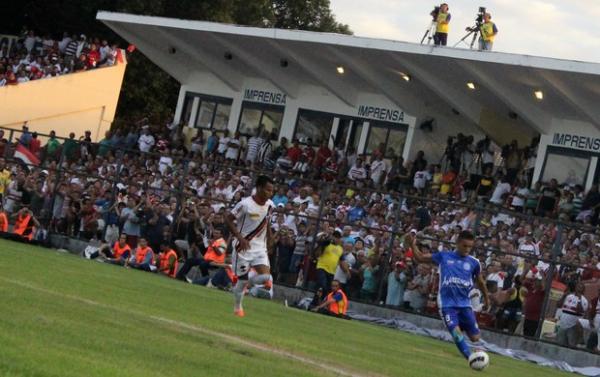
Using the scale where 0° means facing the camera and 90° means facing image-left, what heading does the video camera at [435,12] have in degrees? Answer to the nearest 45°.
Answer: approximately 45°

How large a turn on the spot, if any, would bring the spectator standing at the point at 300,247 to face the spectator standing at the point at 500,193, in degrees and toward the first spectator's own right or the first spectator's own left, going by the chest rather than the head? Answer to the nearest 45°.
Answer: approximately 135° to the first spectator's own left

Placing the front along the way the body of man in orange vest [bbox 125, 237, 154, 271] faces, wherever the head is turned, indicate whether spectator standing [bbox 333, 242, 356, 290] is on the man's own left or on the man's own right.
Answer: on the man's own left

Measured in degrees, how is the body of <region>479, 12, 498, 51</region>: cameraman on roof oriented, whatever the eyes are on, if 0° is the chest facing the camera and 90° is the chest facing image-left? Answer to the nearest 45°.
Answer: approximately 45°

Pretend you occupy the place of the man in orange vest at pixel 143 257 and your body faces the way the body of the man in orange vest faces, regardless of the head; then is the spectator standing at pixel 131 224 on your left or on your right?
on your right

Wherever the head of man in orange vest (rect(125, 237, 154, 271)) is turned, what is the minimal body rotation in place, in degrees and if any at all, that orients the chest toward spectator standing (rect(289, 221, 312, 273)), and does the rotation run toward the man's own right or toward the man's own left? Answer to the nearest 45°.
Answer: approximately 135° to the man's own left

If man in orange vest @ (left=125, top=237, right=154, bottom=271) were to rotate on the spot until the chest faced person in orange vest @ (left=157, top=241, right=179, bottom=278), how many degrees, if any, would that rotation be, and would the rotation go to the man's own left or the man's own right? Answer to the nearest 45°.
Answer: approximately 90° to the man's own left

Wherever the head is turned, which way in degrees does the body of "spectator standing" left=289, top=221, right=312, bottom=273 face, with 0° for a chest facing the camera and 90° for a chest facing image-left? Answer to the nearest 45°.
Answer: approximately 0°

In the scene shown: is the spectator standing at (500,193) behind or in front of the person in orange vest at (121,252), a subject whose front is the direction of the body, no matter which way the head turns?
behind

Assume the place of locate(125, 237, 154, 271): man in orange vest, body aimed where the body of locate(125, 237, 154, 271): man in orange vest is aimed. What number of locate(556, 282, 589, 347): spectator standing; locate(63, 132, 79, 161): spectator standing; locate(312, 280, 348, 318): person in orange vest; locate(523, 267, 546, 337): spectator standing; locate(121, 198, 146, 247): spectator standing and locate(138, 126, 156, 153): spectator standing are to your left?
3
